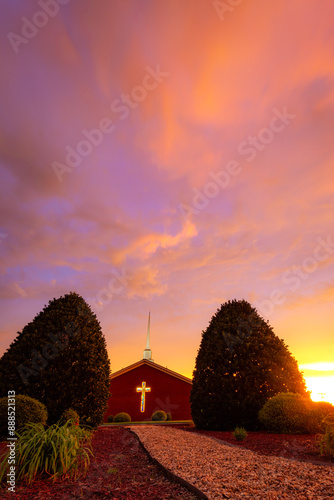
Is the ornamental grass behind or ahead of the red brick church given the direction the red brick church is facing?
ahead

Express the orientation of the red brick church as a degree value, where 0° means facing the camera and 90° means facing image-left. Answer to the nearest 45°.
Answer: approximately 0°

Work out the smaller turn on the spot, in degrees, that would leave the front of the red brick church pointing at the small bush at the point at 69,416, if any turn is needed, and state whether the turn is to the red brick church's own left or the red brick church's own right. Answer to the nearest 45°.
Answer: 0° — it already faces it

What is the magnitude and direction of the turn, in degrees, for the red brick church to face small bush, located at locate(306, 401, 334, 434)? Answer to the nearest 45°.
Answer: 0° — it already faces it

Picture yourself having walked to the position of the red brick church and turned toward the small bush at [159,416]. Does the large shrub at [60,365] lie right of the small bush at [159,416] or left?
right

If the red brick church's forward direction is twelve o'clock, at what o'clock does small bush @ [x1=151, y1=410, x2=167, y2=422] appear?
The small bush is roughly at 11 o'clock from the red brick church.

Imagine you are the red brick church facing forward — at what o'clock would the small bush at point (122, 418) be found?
The small bush is roughly at 1 o'clock from the red brick church.

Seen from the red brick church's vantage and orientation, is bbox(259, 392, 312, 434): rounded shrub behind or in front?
in front
